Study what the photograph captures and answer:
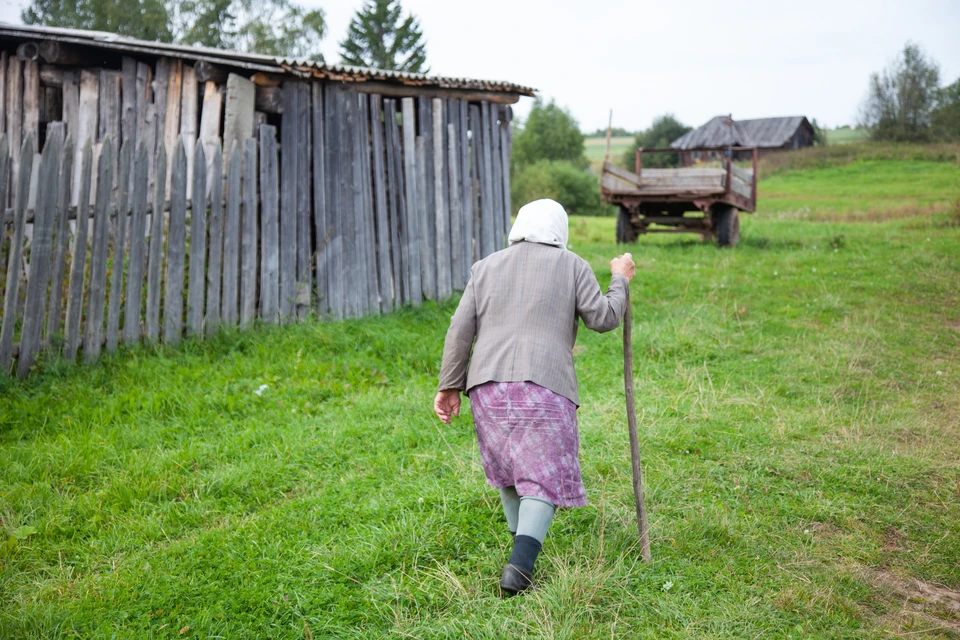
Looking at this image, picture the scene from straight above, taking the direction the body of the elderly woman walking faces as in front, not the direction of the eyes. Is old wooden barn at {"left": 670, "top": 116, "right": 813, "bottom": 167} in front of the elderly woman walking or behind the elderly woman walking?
in front

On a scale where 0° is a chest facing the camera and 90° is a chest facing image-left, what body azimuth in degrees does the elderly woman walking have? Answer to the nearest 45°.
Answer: approximately 180°

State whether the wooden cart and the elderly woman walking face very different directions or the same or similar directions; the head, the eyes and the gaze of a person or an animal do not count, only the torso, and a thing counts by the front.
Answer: same or similar directions

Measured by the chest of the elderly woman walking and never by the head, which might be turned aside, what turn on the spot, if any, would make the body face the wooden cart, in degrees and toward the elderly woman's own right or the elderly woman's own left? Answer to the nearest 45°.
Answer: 0° — they already face it

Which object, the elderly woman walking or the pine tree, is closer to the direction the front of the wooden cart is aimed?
the pine tree

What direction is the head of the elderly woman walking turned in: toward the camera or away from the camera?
away from the camera

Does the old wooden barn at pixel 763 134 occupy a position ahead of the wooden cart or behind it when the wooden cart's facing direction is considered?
ahead

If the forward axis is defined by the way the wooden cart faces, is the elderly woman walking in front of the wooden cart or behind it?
behind

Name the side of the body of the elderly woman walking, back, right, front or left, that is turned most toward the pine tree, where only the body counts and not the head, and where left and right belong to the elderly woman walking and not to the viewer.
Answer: front

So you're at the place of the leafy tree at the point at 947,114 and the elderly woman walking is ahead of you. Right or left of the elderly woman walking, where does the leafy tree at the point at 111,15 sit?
right

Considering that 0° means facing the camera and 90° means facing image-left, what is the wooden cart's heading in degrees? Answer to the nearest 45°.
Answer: approximately 180°
